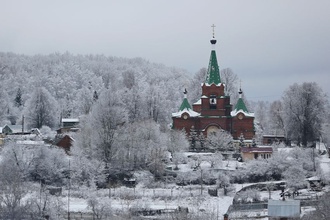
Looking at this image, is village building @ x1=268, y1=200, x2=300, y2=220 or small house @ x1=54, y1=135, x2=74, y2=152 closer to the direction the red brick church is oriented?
the village building

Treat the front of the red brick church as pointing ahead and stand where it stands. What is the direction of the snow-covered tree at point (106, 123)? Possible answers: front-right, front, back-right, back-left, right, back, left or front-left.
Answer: front-right

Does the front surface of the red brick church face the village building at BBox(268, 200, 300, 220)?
yes

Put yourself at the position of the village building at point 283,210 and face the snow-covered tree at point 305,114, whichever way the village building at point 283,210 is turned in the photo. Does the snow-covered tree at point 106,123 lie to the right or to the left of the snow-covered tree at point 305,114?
left

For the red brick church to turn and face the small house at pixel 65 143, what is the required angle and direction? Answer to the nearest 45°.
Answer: approximately 45° to its right

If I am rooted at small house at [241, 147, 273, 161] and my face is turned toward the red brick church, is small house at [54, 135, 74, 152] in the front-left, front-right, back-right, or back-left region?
front-left

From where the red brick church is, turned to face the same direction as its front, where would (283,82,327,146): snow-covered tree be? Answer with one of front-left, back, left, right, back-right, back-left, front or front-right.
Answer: left

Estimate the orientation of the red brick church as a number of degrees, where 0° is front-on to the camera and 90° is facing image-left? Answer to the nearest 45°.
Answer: approximately 0°

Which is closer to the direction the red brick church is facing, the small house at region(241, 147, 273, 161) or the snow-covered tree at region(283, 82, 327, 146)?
the small house

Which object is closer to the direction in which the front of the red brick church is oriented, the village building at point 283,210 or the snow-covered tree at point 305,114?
the village building

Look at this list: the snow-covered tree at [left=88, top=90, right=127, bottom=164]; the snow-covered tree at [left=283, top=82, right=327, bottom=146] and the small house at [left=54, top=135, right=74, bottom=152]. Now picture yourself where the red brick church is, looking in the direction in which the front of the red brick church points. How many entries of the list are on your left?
1
